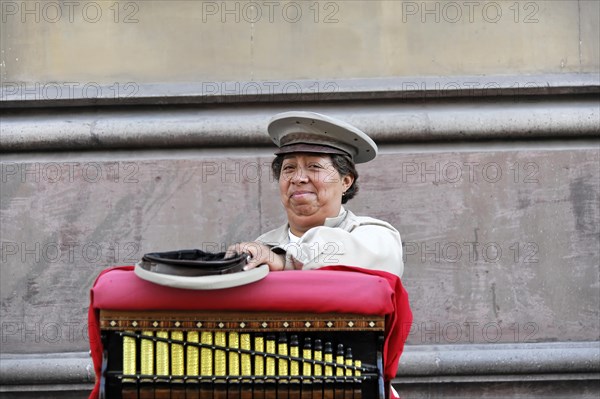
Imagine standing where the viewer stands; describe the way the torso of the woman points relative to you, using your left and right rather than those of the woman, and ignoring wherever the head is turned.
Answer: facing the viewer and to the left of the viewer

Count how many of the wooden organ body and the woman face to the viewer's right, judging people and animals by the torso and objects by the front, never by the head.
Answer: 0

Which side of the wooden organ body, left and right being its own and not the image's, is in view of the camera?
front
